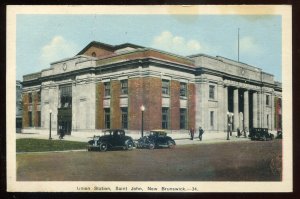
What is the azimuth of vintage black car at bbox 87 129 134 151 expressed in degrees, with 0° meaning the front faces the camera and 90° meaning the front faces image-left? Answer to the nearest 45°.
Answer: approximately 45°

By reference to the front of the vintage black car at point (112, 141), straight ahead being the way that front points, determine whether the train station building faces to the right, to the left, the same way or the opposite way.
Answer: to the left
